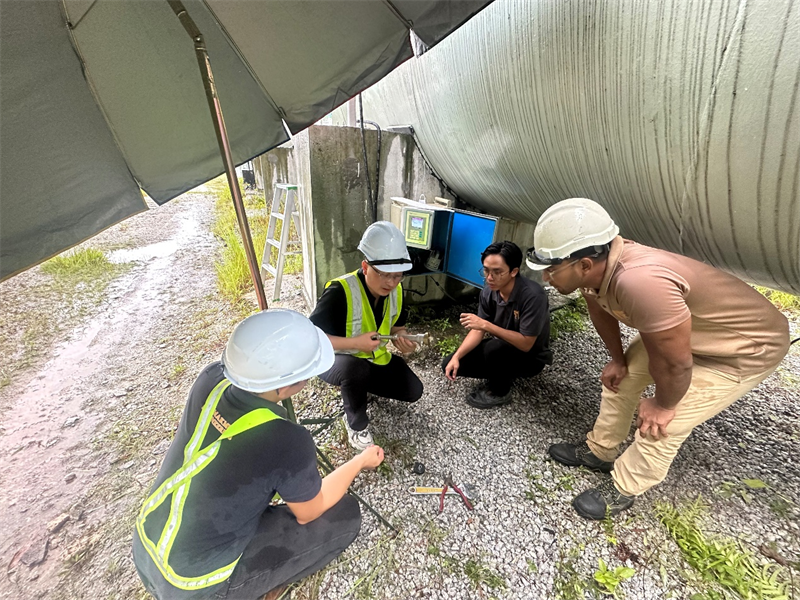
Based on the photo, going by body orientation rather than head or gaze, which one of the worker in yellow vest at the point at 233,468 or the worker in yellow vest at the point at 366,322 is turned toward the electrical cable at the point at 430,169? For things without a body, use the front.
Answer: the worker in yellow vest at the point at 233,468

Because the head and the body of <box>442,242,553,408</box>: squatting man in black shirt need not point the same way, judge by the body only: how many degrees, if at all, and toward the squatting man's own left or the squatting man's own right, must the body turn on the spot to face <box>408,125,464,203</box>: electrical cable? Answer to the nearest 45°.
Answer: approximately 90° to the squatting man's own right

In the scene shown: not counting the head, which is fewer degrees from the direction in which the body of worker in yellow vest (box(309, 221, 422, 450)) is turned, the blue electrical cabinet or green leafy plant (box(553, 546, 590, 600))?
the green leafy plant

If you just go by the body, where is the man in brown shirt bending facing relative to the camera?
to the viewer's left

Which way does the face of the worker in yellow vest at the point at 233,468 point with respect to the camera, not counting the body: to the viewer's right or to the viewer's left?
to the viewer's right

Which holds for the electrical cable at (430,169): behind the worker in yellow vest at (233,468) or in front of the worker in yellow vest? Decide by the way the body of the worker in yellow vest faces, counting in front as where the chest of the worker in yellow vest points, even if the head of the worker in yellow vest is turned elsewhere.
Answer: in front

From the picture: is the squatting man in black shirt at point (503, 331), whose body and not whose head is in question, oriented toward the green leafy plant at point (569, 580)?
no

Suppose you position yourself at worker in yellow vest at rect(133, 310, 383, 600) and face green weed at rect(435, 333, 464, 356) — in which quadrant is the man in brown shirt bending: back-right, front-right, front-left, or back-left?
front-right

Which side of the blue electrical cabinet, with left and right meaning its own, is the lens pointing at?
front

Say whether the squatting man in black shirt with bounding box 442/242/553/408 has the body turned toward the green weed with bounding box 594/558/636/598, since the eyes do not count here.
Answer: no

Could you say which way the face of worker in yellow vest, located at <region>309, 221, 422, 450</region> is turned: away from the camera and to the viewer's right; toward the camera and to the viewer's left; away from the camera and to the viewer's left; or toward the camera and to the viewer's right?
toward the camera and to the viewer's right

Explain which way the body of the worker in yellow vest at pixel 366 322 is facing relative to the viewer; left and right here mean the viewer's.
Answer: facing the viewer and to the right of the viewer

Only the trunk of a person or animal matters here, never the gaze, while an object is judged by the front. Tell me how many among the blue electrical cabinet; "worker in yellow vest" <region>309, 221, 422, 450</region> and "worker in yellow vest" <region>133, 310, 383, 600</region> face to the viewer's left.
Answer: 0

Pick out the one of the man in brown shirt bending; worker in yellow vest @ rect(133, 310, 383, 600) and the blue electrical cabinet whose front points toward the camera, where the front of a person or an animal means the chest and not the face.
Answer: the blue electrical cabinet

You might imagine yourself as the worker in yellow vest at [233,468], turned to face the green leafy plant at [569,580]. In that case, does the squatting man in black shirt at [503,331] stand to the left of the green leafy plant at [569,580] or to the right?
left

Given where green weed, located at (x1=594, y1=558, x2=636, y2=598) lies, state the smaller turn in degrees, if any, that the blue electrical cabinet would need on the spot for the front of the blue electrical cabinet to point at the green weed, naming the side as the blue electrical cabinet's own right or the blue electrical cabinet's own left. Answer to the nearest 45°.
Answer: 0° — it already faces it
